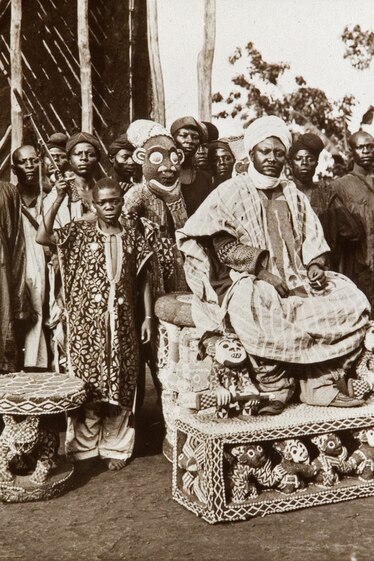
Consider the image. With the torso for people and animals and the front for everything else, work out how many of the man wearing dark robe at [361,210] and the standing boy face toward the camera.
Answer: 2

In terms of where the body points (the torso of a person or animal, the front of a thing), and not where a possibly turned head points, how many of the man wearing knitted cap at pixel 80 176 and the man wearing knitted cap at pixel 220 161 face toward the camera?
2

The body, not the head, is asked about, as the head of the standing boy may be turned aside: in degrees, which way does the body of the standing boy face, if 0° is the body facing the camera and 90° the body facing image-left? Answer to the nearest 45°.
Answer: approximately 0°

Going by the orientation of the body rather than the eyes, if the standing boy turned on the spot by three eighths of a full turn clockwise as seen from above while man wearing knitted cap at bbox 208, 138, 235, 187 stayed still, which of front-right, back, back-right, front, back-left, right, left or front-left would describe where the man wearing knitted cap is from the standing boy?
right

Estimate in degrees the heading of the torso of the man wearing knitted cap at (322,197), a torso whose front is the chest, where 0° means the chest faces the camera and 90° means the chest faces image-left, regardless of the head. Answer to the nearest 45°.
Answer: approximately 0°

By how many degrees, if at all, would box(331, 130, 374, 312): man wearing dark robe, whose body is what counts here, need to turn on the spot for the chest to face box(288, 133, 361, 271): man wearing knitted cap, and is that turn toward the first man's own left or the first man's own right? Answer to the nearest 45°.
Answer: approximately 45° to the first man's own right
